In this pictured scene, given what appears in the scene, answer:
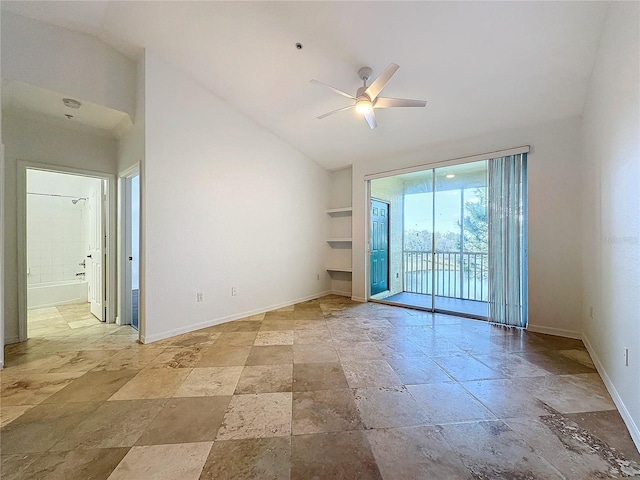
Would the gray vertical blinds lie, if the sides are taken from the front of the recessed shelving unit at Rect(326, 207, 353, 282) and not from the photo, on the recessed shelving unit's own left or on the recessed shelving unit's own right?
on the recessed shelving unit's own left

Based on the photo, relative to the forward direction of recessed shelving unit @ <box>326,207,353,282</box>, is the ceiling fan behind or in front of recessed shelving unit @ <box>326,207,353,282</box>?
in front

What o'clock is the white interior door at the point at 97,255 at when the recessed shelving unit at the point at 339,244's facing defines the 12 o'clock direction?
The white interior door is roughly at 2 o'clock from the recessed shelving unit.

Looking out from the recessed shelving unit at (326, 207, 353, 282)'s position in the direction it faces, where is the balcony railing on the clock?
The balcony railing is roughly at 9 o'clock from the recessed shelving unit.

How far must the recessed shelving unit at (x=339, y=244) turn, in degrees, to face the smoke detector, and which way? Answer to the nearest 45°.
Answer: approximately 45° to its right

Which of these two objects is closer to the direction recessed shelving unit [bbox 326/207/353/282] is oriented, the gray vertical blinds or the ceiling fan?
the ceiling fan

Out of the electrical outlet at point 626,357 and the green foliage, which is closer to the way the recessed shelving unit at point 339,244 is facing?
the electrical outlet

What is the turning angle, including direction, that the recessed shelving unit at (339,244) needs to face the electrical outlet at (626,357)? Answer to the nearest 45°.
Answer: approximately 45° to its left

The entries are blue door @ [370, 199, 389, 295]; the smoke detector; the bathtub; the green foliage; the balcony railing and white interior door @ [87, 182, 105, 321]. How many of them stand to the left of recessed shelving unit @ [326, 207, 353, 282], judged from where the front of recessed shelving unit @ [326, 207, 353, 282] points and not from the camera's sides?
3

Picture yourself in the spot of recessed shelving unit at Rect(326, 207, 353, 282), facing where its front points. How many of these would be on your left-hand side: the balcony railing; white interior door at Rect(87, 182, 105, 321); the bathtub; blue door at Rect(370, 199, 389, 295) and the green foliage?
3

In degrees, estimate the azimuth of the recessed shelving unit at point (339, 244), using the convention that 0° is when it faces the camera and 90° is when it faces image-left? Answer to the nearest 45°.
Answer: approximately 0°

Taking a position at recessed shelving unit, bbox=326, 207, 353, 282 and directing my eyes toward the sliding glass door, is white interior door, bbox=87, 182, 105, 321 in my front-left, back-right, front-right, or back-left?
back-right

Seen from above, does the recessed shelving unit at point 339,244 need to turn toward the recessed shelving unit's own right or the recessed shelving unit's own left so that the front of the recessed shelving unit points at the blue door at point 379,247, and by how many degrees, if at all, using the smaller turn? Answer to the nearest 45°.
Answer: approximately 90° to the recessed shelving unit's own left

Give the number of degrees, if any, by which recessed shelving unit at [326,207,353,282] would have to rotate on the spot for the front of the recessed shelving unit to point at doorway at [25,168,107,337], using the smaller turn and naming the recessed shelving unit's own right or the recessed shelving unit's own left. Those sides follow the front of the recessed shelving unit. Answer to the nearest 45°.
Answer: approximately 90° to the recessed shelving unit's own right
